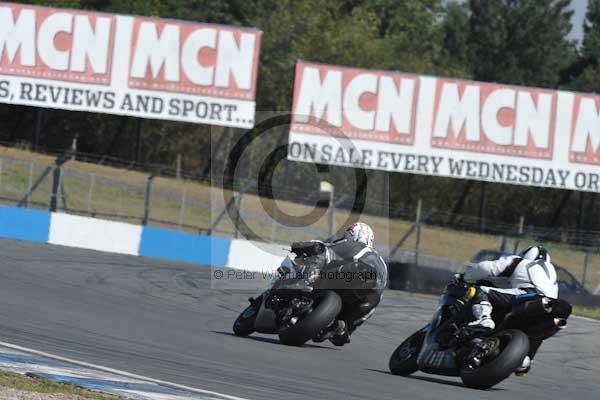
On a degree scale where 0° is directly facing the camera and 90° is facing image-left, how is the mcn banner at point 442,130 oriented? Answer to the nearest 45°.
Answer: approximately 0°

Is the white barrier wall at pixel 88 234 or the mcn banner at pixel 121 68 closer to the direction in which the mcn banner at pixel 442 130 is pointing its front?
the white barrier wall

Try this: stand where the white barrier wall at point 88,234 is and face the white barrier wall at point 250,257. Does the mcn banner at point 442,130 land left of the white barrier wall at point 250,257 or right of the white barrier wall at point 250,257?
left

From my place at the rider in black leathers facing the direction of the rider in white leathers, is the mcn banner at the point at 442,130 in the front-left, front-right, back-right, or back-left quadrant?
back-left

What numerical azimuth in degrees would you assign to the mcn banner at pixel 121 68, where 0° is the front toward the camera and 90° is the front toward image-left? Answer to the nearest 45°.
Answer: approximately 0°

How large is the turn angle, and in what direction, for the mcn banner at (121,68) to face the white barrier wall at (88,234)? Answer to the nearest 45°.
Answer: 0° — it already faces it

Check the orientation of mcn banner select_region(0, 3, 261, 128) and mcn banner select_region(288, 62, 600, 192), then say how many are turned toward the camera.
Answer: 2

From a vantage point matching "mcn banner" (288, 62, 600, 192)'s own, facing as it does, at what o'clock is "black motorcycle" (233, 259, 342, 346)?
The black motorcycle is roughly at 12 o'clock from the mcn banner.
